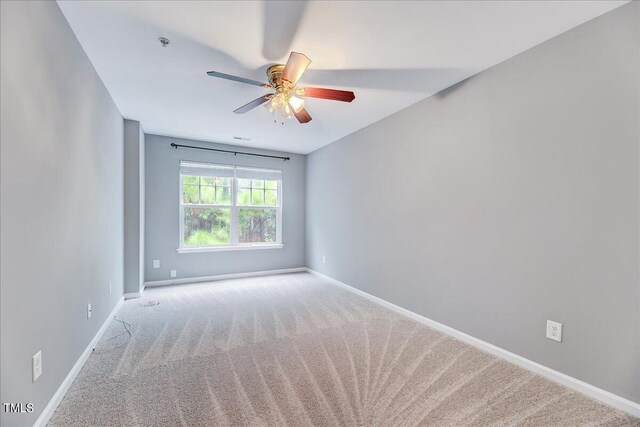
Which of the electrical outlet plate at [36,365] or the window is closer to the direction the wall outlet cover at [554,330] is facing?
the electrical outlet plate

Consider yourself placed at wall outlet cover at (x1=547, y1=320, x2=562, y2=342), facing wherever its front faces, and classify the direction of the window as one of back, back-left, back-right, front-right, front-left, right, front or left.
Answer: front-right

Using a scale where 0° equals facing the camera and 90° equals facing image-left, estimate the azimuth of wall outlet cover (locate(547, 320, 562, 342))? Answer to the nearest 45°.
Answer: approximately 45°

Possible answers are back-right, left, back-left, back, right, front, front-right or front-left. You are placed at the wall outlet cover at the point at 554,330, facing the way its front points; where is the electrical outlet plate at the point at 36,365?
front

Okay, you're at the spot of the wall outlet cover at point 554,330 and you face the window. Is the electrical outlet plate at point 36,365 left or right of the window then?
left
